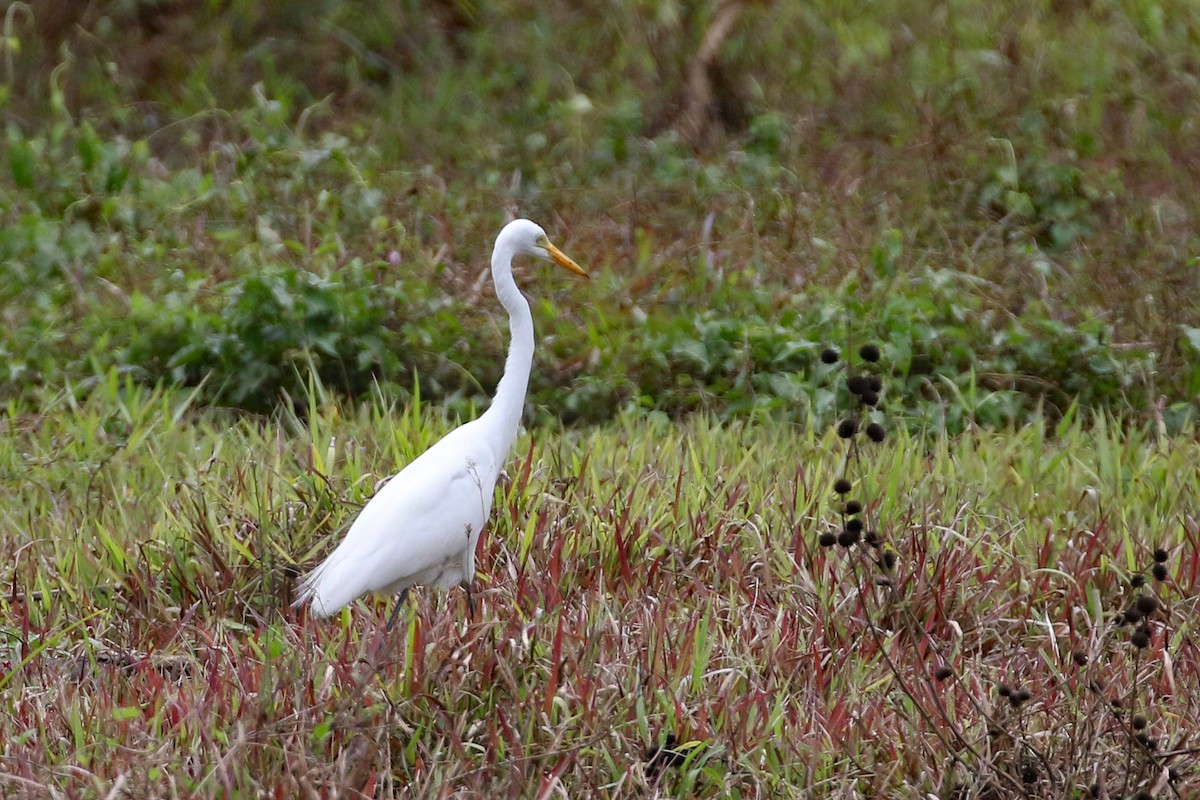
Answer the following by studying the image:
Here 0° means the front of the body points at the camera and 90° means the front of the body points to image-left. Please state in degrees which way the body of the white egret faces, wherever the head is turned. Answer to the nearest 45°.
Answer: approximately 270°

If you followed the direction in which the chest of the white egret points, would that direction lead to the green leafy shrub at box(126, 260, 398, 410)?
no
